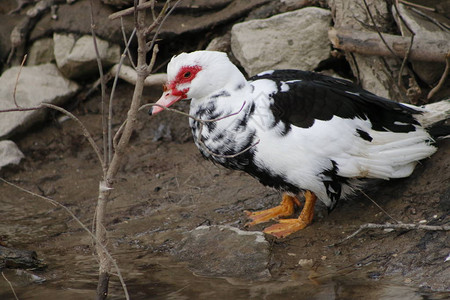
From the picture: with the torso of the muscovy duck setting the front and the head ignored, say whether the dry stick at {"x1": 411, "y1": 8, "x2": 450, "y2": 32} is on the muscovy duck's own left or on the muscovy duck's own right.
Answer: on the muscovy duck's own right

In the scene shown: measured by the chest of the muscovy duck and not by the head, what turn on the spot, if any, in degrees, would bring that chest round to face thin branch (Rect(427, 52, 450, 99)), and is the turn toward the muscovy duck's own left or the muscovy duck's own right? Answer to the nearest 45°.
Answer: approximately 135° to the muscovy duck's own right

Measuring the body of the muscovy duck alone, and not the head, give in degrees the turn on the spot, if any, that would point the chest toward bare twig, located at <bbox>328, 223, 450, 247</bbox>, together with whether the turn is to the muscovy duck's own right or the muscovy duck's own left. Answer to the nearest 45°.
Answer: approximately 135° to the muscovy duck's own left

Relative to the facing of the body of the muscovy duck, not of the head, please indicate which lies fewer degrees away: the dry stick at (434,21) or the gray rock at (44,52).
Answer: the gray rock

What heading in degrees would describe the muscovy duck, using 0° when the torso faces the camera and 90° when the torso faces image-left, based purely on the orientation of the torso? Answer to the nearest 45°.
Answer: approximately 90°

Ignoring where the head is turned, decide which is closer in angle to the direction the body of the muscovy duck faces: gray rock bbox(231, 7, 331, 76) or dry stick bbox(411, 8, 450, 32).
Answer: the gray rock

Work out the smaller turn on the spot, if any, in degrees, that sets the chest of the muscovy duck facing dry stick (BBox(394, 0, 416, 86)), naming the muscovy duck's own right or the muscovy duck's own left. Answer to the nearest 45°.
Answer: approximately 135° to the muscovy duck's own right

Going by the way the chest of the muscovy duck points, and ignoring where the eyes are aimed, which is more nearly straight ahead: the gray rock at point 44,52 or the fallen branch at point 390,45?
the gray rock

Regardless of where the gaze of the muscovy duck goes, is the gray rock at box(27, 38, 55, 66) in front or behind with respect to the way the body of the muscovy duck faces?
in front

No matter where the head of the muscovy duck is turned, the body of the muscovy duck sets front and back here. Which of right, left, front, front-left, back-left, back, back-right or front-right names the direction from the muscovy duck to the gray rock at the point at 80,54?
front-right
